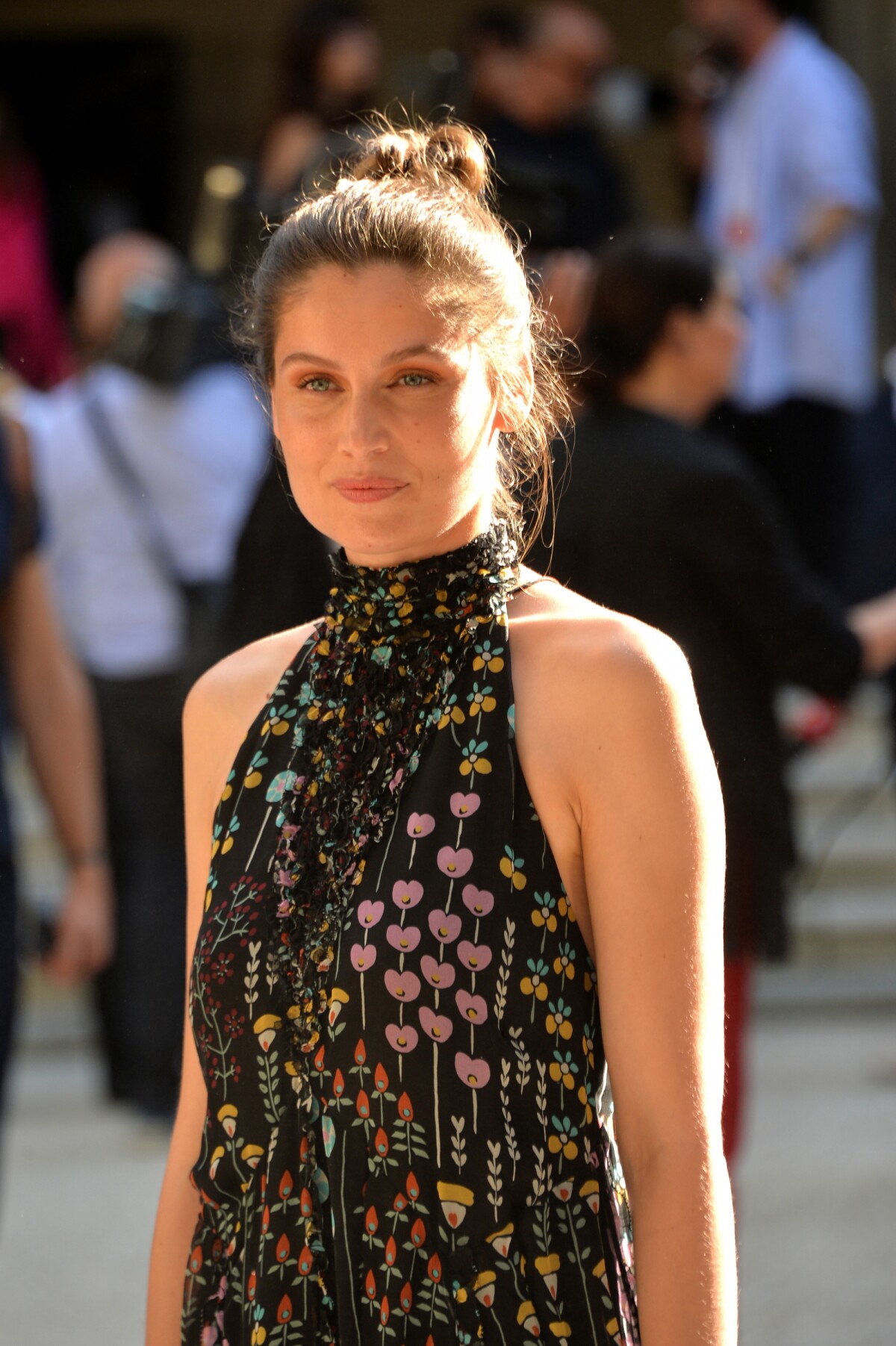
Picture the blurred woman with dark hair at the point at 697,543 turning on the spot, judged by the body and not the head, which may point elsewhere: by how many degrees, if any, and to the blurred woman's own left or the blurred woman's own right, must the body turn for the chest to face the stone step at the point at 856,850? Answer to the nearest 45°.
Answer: approximately 45° to the blurred woman's own left

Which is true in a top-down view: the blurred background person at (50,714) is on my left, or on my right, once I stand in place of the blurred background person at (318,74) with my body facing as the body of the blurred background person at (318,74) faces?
on my right

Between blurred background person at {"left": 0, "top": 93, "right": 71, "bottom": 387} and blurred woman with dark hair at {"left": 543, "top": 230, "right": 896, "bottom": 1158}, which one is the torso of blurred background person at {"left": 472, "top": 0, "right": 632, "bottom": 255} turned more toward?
the blurred woman with dark hair

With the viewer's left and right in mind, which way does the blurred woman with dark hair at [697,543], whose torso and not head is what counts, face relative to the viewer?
facing away from the viewer and to the right of the viewer

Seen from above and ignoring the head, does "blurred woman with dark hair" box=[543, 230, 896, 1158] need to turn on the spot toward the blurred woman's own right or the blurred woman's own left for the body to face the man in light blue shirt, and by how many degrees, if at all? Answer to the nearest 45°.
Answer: approximately 45° to the blurred woman's own left

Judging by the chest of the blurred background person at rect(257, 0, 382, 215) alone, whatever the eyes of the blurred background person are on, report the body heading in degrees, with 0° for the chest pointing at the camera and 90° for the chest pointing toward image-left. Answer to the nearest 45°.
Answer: approximately 315°

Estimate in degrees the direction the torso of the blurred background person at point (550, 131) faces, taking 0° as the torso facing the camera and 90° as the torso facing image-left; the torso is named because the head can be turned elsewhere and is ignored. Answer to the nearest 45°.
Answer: approximately 45°
